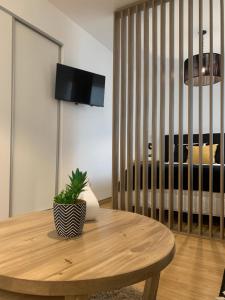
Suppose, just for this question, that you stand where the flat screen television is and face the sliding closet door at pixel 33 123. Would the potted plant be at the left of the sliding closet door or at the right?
left

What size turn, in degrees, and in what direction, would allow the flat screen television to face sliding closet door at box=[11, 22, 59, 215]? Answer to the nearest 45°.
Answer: approximately 90° to its right

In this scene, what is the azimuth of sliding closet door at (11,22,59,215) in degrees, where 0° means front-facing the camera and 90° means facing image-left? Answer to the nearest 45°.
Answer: approximately 315°

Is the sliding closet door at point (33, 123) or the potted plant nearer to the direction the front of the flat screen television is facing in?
the potted plant

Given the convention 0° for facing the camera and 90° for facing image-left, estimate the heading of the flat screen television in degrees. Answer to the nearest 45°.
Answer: approximately 315°

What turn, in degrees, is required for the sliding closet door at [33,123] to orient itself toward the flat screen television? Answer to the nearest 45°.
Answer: approximately 90° to its left

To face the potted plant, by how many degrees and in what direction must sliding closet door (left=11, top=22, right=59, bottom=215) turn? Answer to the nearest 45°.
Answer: approximately 45° to its right

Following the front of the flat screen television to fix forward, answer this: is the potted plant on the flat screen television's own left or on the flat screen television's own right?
on the flat screen television's own right
